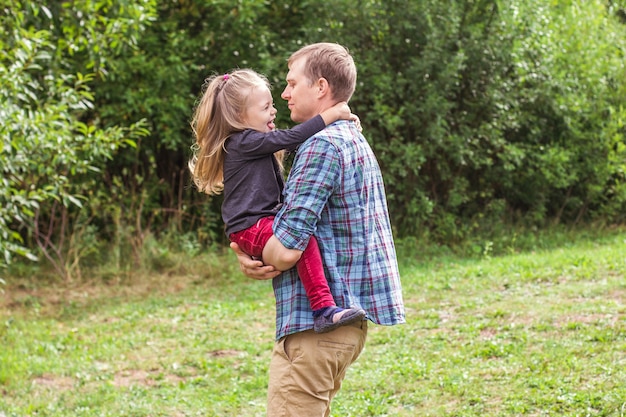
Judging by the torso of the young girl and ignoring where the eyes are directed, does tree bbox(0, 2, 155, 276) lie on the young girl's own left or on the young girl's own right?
on the young girl's own left

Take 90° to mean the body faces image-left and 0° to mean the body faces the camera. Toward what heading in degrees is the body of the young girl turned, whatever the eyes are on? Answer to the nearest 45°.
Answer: approximately 270°

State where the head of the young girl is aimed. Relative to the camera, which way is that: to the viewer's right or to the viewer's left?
to the viewer's right

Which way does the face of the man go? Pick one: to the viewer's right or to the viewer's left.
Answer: to the viewer's left
